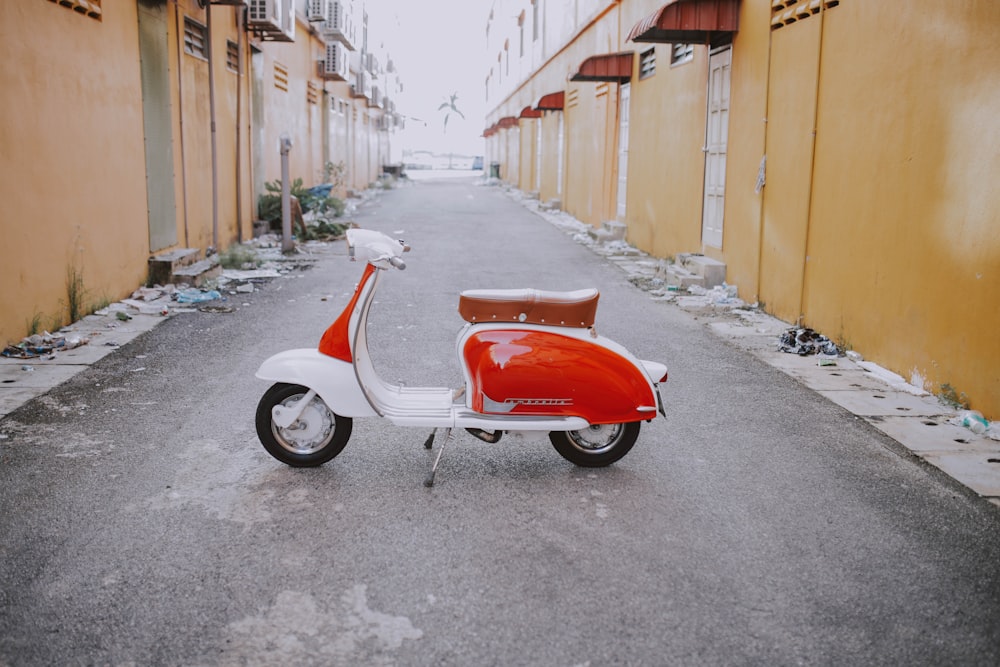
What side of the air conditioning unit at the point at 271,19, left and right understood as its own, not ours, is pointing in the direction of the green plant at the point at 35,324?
right

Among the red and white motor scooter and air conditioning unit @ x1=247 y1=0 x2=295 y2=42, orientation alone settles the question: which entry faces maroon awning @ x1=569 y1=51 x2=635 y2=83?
the air conditioning unit

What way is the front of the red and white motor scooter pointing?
to the viewer's left

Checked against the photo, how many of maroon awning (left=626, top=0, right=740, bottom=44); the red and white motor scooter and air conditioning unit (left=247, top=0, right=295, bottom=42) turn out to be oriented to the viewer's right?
1

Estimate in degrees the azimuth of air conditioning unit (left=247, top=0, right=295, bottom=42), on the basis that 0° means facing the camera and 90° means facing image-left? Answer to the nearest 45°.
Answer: approximately 270°

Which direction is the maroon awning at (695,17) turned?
to the viewer's left

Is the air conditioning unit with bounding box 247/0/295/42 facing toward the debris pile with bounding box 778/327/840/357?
no

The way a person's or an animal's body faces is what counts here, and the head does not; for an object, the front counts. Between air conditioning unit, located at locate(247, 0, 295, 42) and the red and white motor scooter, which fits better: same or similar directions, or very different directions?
very different directions

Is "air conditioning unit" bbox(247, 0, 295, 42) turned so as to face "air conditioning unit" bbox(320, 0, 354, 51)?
no

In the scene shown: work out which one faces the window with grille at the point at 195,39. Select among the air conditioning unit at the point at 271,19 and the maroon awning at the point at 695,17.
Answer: the maroon awning

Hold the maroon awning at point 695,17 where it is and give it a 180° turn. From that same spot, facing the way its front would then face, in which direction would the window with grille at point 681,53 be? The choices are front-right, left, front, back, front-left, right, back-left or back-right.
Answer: left

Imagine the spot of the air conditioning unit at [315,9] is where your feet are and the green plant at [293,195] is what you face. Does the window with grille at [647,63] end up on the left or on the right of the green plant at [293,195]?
left

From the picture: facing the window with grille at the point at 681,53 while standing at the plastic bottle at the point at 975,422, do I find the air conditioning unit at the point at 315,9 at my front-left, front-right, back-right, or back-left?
front-left

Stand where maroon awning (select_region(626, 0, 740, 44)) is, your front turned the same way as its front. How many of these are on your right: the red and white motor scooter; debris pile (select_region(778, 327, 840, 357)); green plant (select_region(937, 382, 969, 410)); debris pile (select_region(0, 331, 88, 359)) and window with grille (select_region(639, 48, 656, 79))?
1

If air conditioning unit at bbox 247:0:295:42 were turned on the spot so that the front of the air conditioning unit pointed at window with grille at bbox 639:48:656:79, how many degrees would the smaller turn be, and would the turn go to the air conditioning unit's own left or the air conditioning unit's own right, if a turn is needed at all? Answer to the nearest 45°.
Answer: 0° — it already faces it

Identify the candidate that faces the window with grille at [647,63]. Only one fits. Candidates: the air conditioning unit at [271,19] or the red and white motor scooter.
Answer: the air conditioning unit

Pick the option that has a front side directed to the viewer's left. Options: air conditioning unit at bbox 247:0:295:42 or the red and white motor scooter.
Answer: the red and white motor scooter
